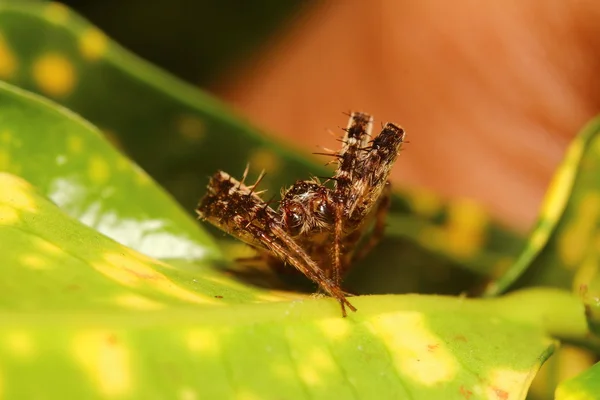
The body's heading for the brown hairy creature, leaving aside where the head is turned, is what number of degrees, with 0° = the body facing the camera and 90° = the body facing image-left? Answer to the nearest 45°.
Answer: approximately 0°
